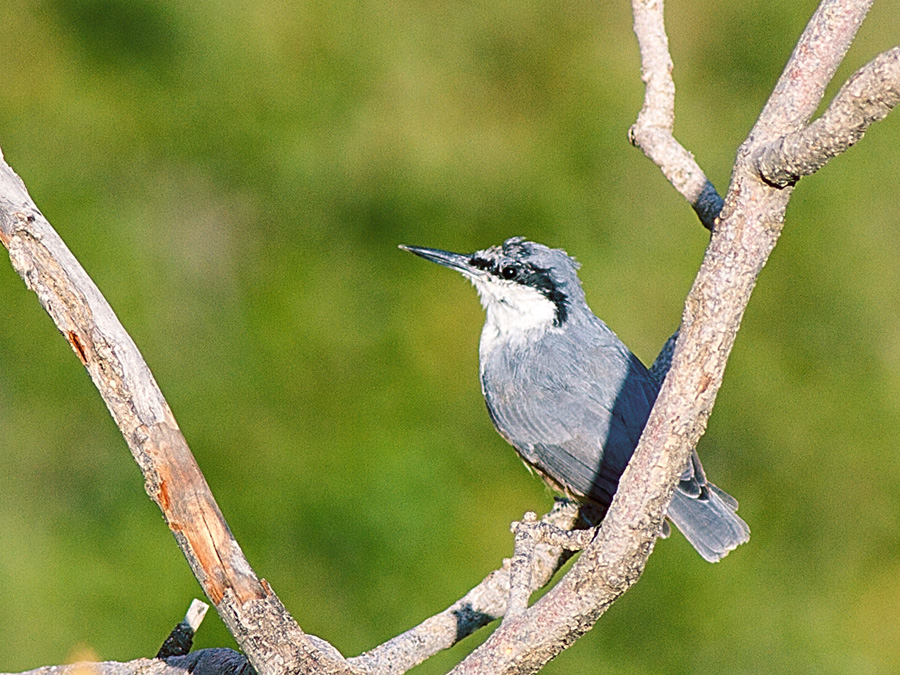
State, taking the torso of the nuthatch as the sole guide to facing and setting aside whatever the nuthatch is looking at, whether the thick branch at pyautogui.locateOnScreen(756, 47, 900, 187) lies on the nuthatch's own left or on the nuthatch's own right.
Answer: on the nuthatch's own left

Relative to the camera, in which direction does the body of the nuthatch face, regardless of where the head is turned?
to the viewer's left

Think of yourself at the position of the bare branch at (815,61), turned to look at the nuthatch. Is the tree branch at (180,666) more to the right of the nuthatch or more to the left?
left
